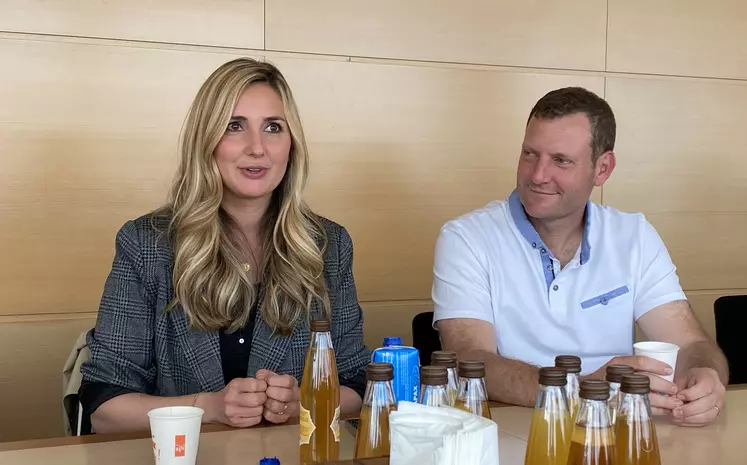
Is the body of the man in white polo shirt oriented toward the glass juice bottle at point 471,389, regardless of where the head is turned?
yes

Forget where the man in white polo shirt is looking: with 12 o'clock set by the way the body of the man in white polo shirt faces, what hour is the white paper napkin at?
The white paper napkin is roughly at 12 o'clock from the man in white polo shirt.

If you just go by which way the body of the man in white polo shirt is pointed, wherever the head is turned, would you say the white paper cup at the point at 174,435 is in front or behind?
in front

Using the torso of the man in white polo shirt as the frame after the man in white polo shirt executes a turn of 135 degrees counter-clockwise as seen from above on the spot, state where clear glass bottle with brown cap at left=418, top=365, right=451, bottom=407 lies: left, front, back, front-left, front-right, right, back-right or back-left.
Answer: back-right

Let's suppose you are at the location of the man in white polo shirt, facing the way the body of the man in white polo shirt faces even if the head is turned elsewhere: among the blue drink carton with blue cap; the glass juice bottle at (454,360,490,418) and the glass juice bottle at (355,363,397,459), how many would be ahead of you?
3

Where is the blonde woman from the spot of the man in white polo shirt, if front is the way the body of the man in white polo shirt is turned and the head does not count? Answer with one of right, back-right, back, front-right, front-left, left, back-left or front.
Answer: front-right

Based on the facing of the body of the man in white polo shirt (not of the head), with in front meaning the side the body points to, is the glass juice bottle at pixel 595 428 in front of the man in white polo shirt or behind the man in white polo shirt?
in front

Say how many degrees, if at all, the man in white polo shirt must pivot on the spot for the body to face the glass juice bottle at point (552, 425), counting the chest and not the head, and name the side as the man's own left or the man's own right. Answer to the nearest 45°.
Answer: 0° — they already face it

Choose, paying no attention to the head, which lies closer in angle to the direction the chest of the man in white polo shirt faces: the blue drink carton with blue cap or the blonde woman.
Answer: the blue drink carton with blue cap

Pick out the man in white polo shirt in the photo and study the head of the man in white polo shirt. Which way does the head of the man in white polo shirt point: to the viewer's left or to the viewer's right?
to the viewer's left

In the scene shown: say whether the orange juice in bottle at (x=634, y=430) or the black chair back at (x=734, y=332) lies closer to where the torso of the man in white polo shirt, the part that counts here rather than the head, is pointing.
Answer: the orange juice in bottle

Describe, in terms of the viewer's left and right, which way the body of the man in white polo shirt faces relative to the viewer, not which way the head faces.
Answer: facing the viewer
